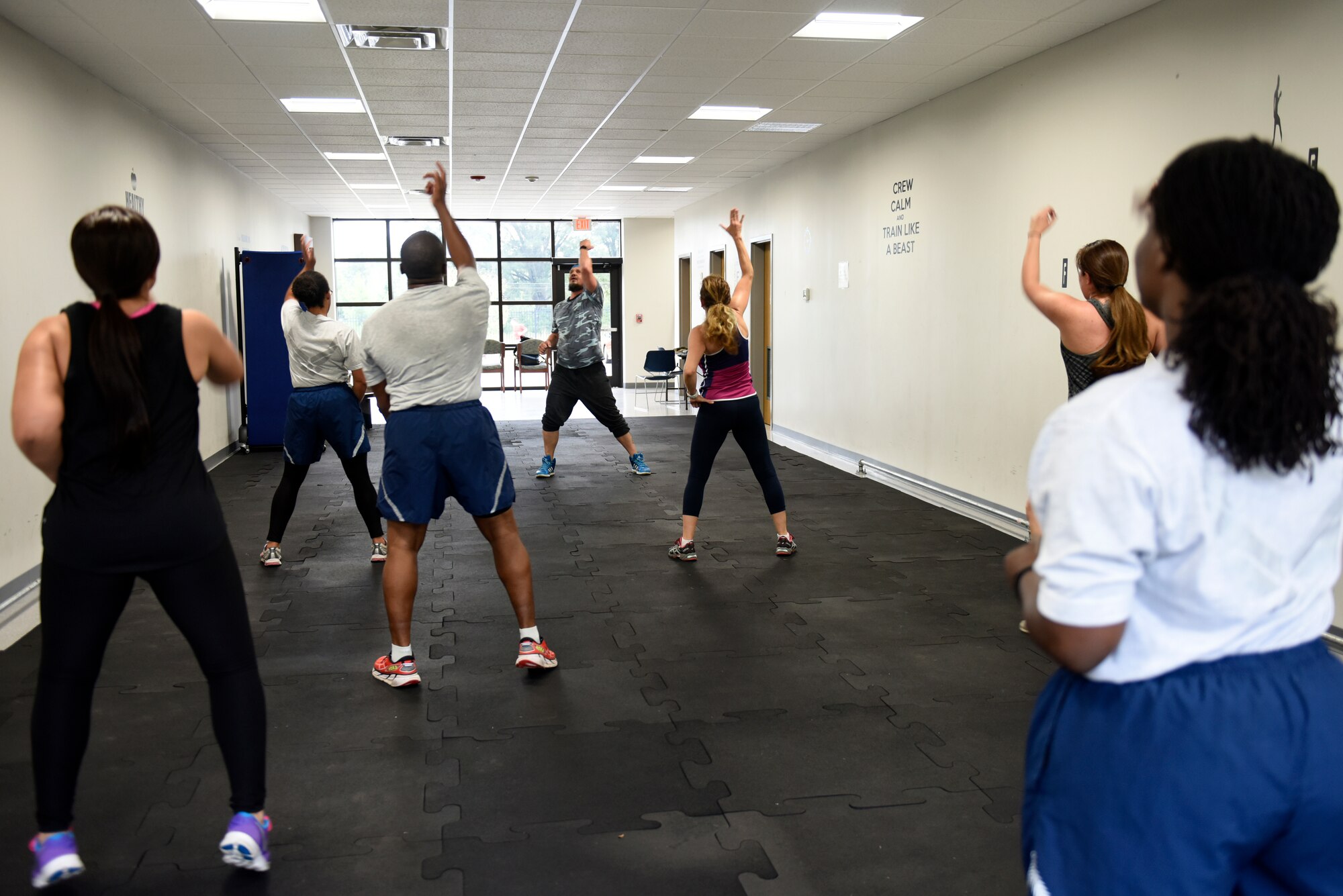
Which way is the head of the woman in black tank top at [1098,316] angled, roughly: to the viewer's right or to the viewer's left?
to the viewer's left

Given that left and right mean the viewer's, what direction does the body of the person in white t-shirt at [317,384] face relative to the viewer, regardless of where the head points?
facing away from the viewer

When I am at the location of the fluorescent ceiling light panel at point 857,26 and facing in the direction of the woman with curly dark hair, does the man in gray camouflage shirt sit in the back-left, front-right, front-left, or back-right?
back-right

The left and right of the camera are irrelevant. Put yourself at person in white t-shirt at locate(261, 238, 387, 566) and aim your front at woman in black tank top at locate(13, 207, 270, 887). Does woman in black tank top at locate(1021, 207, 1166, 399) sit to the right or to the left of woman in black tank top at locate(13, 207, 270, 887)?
left

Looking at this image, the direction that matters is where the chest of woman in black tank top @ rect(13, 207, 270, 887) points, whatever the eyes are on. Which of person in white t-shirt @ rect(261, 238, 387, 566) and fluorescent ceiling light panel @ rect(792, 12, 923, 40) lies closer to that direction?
the person in white t-shirt

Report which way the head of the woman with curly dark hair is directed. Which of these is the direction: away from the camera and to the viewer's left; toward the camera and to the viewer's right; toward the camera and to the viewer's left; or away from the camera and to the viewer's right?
away from the camera and to the viewer's left

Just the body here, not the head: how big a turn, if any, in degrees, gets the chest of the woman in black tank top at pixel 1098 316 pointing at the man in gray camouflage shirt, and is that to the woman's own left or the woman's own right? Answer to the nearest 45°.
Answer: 0° — they already face them

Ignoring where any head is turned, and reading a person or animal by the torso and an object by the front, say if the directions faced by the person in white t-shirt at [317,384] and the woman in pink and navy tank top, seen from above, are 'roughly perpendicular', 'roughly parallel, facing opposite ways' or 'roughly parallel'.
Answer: roughly parallel

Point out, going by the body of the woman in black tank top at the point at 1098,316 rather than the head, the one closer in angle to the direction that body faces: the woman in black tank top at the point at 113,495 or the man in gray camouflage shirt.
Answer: the man in gray camouflage shirt

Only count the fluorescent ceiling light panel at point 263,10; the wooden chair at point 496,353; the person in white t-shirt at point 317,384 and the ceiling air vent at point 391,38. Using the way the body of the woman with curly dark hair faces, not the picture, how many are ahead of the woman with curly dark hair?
4

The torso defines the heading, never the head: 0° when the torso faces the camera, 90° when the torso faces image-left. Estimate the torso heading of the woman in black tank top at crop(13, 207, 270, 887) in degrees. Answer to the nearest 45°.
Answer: approximately 180°

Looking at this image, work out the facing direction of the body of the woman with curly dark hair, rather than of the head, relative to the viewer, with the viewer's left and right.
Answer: facing away from the viewer and to the left of the viewer

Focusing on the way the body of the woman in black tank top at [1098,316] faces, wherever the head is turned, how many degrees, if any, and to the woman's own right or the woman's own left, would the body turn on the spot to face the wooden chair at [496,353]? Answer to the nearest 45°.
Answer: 0° — they already face it

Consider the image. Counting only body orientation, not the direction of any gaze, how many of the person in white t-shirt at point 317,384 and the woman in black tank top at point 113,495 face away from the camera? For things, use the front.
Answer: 2

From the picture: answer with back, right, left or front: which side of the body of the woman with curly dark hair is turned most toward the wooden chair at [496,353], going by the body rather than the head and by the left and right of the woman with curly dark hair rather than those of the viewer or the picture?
front

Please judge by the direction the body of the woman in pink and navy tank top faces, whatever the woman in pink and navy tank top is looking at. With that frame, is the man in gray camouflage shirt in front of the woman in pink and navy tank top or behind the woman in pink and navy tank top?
in front

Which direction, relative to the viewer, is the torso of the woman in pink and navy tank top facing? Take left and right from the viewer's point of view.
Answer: facing away from the viewer

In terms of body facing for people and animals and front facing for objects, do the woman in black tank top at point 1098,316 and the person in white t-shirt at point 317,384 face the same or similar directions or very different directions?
same or similar directions
